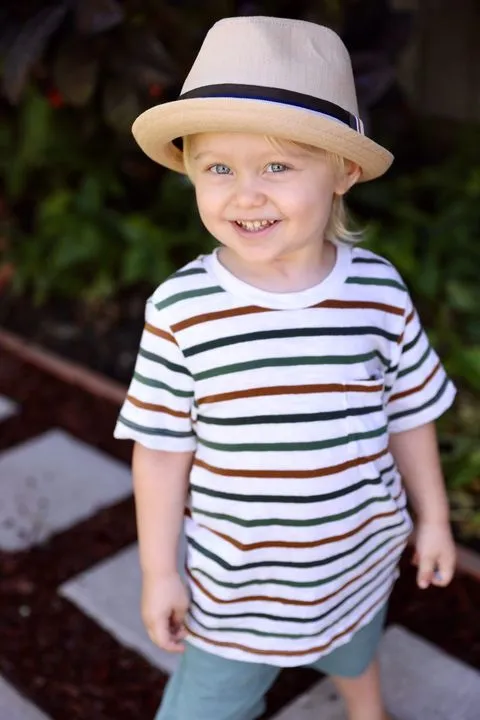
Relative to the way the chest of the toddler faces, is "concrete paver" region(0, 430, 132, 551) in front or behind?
behind

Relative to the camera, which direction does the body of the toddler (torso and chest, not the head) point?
toward the camera
